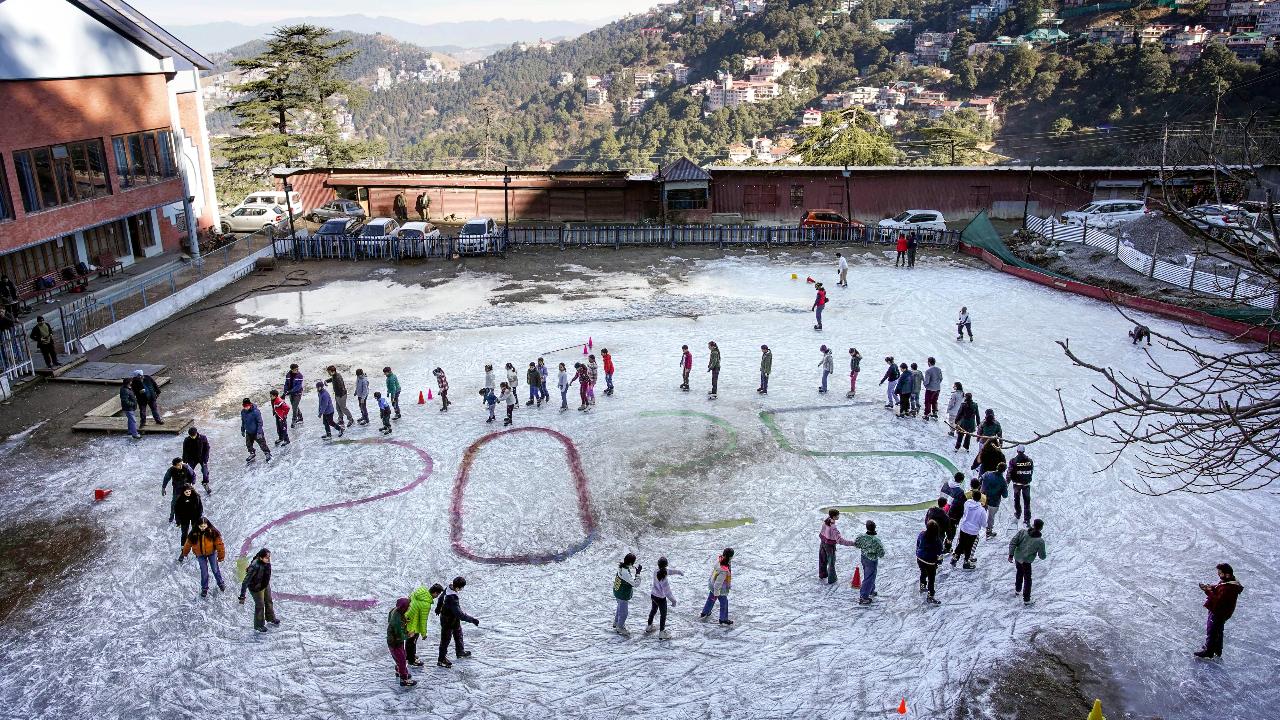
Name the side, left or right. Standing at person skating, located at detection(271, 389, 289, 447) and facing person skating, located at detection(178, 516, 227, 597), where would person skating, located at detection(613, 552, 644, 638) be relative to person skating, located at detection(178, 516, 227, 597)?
left

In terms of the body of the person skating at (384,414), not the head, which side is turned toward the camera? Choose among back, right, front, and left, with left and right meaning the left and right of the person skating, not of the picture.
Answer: left

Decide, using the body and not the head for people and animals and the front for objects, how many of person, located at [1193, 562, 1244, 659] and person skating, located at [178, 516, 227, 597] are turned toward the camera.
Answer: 1

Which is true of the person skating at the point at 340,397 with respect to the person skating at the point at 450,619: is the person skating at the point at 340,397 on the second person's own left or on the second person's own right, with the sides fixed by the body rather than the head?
on the second person's own left

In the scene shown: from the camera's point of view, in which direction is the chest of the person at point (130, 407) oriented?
to the viewer's right

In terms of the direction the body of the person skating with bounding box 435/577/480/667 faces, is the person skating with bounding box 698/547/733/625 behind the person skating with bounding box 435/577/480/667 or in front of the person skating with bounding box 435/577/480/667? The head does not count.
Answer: in front

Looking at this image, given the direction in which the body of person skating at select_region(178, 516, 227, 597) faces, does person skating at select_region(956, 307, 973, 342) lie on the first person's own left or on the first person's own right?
on the first person's own left

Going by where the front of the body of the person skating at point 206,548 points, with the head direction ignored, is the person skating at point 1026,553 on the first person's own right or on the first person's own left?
on the first person's own left

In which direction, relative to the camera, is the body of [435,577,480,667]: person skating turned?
to the viewer's right

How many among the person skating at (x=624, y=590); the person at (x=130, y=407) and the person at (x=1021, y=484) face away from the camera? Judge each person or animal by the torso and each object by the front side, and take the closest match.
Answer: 1

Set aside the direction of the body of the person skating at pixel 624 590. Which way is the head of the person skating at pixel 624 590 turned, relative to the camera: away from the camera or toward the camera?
away from the camera

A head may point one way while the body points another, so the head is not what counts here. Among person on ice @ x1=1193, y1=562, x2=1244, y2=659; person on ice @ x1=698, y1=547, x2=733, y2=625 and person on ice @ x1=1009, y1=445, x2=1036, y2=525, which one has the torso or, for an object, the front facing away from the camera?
person on ice @ x1=1009, y1=445, x2=1036, y2=525

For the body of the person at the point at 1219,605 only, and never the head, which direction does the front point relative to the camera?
to the viewer's left

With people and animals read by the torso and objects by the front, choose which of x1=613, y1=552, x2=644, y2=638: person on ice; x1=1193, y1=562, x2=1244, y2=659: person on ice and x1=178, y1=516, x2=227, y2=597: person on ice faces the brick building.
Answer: x1=1193, y1=562, x2=1244, y2=659: person on ice
